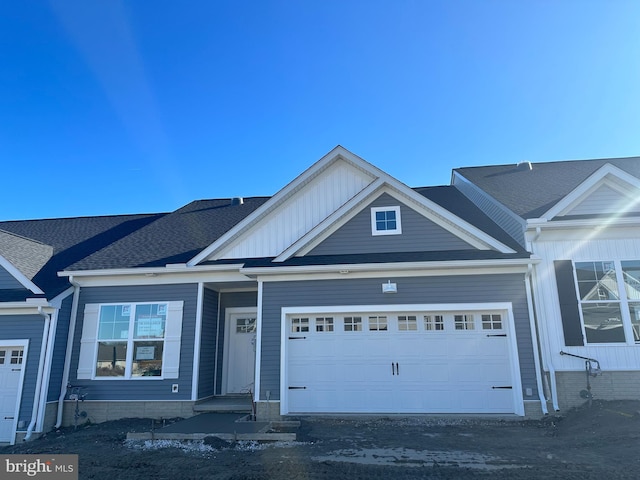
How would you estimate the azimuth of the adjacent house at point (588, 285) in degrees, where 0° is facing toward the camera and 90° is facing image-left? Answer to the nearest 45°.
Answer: approximately 0°
